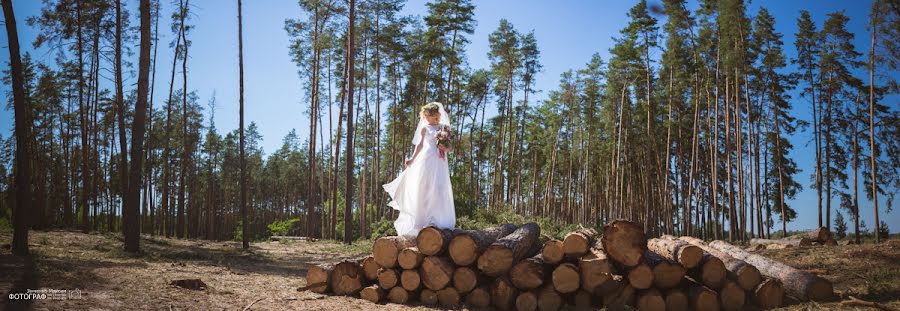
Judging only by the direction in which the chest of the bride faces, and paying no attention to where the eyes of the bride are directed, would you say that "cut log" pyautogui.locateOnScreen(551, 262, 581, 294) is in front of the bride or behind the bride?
in front

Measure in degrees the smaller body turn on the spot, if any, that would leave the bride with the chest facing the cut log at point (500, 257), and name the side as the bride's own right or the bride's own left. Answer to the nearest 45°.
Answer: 0° — they already face it

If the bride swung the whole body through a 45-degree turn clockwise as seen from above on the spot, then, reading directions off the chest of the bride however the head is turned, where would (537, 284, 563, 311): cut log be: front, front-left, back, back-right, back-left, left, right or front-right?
front-left

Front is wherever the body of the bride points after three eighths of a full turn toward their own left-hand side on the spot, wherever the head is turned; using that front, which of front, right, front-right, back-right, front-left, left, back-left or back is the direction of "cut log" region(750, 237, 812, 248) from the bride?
front-right

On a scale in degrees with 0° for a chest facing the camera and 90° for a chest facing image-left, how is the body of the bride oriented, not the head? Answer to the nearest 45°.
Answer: approximately 315°

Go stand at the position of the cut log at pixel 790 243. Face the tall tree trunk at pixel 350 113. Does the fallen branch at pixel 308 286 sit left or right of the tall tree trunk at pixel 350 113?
left

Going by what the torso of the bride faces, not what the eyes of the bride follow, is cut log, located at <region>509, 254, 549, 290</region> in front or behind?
in front

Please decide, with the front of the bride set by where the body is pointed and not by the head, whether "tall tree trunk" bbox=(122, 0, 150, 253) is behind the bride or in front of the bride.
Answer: behind
